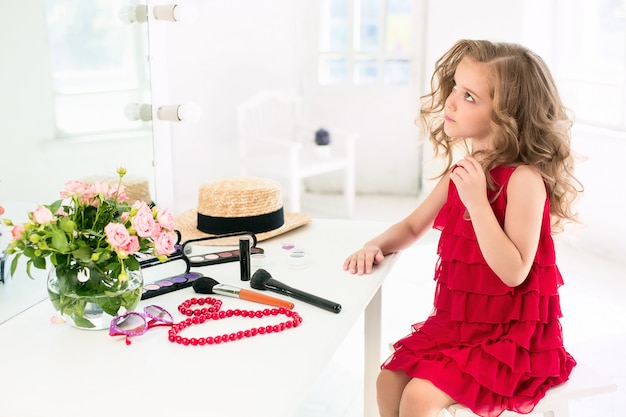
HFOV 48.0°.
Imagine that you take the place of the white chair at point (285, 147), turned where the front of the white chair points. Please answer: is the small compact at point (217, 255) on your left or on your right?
on your right

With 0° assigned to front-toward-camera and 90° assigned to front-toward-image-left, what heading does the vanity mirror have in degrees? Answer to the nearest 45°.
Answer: approximately 315°

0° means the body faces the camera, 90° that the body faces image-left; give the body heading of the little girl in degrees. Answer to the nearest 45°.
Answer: approximately 45°

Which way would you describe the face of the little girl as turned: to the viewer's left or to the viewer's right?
to the viewer's left

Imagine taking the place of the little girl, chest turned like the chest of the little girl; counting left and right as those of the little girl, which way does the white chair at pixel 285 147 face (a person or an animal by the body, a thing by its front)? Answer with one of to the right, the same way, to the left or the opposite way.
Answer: to the left
